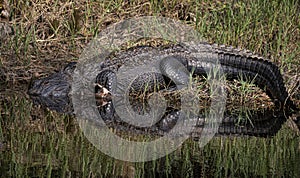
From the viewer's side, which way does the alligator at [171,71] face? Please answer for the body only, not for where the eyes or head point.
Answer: to the viewer's left
